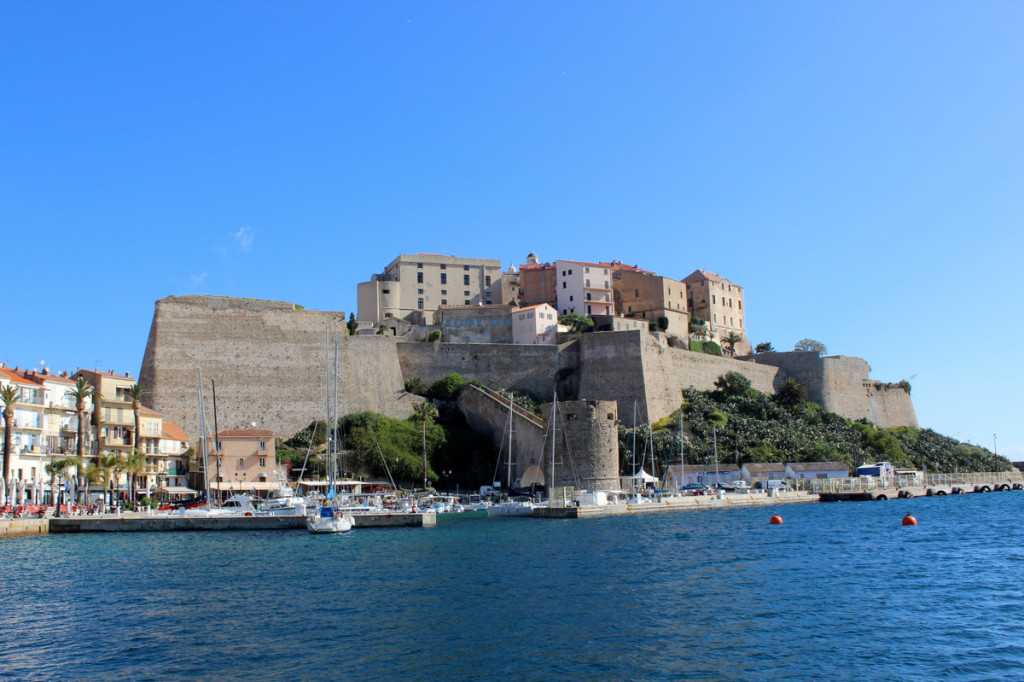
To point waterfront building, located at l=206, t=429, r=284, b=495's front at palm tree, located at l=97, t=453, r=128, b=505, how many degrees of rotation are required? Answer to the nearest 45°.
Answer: approximately 45° to its right

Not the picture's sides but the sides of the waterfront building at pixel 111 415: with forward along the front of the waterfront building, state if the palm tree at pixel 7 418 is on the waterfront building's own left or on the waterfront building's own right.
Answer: on the waterfront building's own right

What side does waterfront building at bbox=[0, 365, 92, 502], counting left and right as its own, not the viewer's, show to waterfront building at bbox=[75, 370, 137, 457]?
left

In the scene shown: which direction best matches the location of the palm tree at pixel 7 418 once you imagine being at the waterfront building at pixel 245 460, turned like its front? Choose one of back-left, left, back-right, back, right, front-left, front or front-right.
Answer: front-right

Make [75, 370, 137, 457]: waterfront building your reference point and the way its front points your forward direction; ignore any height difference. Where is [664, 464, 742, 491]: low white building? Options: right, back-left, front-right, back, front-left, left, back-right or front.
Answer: front-left

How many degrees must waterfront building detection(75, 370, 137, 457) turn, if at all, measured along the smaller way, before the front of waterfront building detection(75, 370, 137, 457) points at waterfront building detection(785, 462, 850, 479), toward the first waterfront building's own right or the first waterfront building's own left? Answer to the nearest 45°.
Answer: approximately 45° to the first waterfront building's own left

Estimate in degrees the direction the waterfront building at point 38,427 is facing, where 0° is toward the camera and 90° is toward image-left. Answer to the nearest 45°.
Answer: approximately 315°

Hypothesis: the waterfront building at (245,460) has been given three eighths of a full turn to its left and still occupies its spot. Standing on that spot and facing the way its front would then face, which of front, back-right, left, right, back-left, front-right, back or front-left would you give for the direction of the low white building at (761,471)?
front-right
